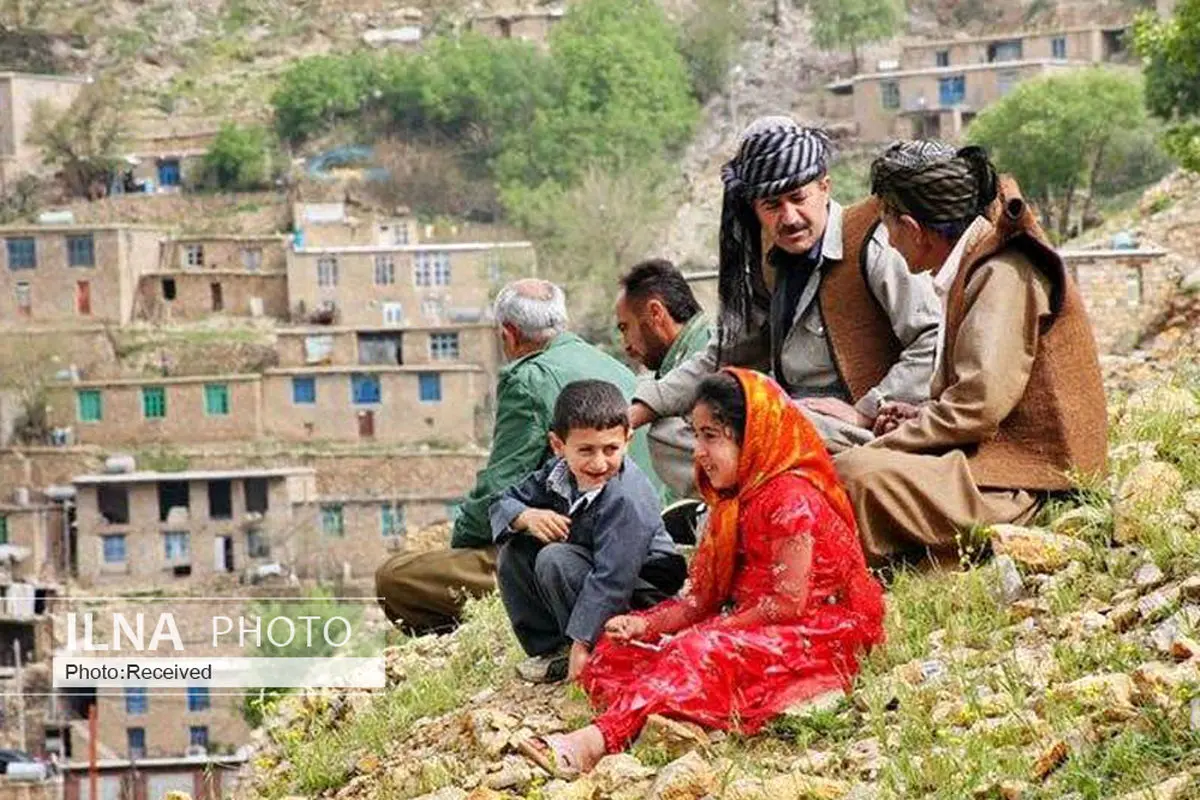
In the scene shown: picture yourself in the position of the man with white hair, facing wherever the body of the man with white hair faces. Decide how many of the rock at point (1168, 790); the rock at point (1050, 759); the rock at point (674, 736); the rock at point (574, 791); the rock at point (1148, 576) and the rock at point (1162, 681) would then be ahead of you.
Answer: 0

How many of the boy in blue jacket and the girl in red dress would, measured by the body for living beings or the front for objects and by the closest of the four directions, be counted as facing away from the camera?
0

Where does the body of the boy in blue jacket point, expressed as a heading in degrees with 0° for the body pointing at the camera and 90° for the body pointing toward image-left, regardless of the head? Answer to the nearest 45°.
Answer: approximately 45°

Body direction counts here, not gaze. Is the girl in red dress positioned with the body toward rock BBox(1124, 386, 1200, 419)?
no

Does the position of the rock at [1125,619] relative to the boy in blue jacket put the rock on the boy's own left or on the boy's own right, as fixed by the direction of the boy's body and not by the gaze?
on the boy's own left

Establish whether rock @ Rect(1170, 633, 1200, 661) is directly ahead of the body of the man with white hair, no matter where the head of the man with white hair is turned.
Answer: no

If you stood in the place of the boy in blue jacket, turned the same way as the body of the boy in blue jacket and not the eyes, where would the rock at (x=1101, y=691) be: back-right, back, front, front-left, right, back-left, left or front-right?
left

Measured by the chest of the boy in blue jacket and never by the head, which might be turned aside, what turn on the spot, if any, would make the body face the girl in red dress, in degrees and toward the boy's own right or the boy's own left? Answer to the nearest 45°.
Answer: approximately 90° to the boy's own left

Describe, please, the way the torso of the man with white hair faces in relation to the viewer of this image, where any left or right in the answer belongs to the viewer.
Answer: facing away from the viewer and to the left of the viewer

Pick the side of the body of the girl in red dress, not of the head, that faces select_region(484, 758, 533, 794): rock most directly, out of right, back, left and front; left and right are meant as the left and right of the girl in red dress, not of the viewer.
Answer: front

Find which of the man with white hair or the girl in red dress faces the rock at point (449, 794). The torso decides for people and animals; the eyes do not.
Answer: the girl in red dress

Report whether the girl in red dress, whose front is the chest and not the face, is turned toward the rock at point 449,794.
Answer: yes

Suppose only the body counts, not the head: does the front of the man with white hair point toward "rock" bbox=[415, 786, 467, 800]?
no

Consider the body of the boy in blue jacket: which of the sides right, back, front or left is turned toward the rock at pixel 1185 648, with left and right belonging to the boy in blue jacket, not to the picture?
left

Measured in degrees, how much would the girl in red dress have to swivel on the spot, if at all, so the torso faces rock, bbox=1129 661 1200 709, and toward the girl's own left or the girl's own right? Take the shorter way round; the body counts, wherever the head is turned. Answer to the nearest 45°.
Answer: approximately 135° to the girl's own left
